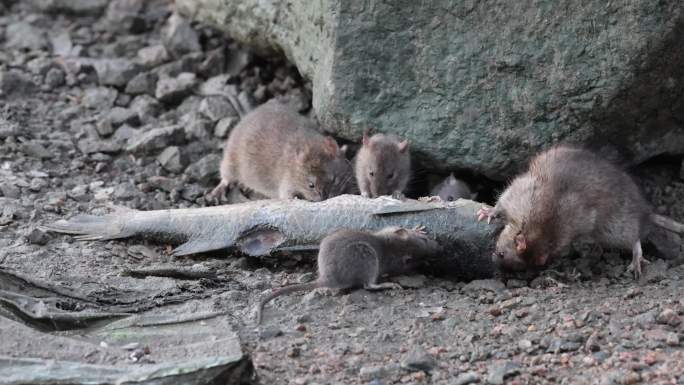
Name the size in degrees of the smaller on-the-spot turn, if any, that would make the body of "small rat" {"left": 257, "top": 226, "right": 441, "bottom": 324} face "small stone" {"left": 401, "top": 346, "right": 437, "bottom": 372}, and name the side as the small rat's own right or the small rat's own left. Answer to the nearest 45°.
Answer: approximately 90° to the small rat's own right

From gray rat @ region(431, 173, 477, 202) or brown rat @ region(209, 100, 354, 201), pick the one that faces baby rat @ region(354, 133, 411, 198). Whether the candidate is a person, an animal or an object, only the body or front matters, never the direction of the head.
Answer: the brown rat

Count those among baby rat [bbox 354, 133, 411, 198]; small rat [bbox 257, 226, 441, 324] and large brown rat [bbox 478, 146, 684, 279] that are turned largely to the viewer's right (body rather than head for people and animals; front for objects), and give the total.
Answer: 1

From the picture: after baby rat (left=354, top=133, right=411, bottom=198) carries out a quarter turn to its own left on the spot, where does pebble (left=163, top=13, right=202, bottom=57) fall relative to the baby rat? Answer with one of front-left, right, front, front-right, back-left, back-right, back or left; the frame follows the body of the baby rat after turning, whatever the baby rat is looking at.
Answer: back-left

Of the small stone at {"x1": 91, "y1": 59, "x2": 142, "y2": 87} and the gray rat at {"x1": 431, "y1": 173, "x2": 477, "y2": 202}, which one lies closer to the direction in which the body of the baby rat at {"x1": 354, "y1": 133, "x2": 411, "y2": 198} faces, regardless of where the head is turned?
the gray rat

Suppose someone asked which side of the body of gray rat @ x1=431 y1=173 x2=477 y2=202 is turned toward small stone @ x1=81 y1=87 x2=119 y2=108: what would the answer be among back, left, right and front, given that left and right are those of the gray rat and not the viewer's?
right

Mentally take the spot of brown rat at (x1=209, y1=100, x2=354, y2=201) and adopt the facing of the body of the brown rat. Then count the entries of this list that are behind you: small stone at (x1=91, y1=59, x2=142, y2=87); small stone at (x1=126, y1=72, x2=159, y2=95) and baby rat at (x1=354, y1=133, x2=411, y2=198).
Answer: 2

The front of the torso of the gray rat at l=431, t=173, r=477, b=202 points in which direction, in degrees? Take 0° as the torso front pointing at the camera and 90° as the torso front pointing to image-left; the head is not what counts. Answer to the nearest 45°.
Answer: approximately 0°

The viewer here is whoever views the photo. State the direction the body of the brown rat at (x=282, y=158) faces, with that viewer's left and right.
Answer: facing the viewer and to the right of the viewer

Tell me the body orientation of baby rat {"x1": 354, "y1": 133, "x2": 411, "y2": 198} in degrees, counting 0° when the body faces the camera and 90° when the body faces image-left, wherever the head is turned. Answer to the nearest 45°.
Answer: approximately 0°

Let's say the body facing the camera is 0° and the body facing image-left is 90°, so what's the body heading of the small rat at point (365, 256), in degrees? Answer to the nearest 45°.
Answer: approximately 270°

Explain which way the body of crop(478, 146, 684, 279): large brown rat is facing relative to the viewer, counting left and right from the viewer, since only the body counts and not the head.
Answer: facing to the left of the viewer

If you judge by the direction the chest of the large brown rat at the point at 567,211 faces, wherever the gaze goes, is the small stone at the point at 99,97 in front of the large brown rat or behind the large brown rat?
in front
